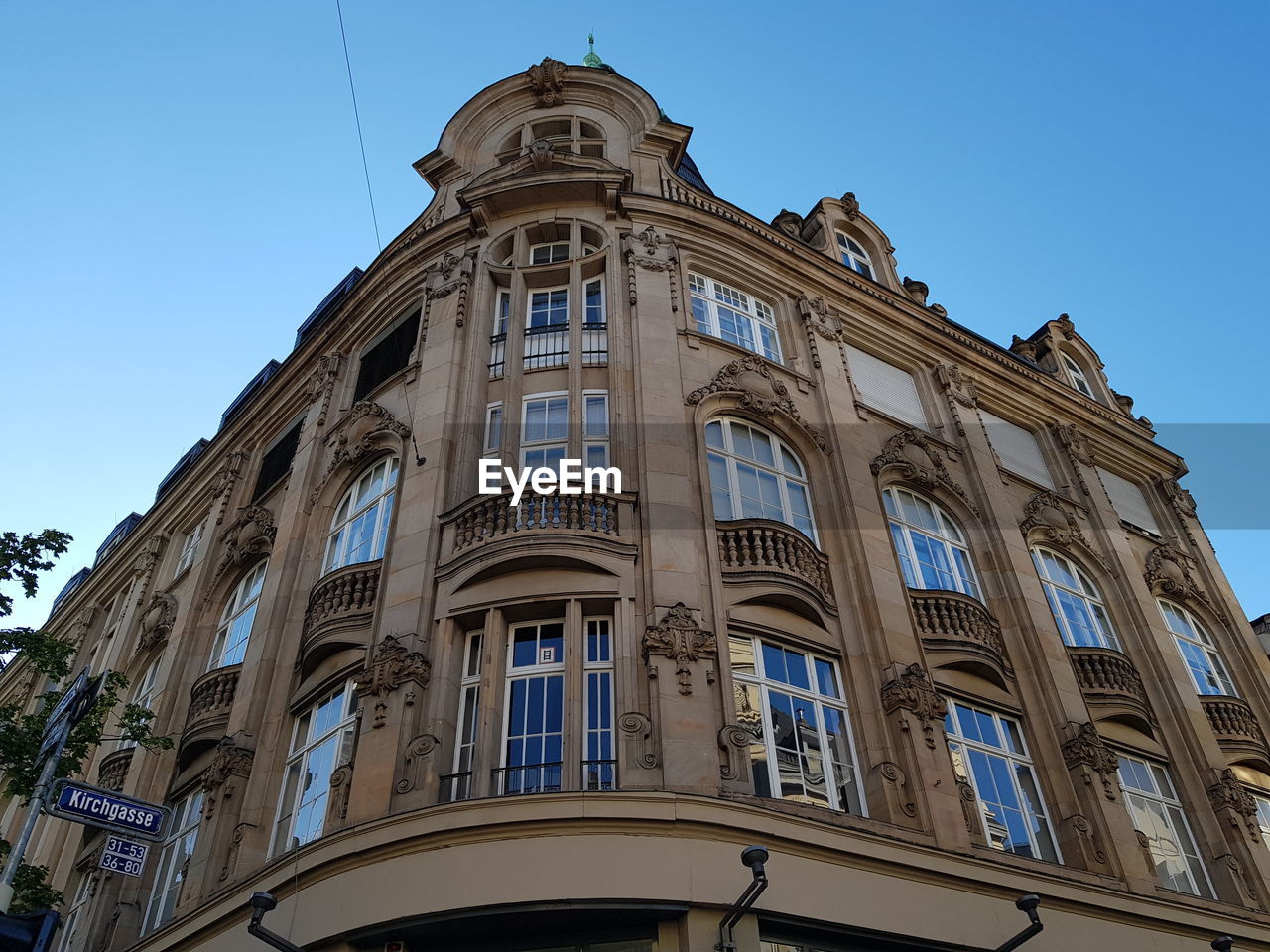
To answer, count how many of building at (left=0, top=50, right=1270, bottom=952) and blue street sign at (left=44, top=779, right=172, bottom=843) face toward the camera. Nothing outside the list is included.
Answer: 2

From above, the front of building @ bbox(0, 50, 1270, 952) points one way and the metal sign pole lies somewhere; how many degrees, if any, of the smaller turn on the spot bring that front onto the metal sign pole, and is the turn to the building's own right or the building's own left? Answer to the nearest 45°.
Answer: approximately 45° to the building's own right

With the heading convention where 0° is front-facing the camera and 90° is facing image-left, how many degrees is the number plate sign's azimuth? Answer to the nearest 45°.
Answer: approximately 0°

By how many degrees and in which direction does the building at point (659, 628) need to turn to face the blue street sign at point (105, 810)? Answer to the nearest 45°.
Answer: approximately 45° to its right

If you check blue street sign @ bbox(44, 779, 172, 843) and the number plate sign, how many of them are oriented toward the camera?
2

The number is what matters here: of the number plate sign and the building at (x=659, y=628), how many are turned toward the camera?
2

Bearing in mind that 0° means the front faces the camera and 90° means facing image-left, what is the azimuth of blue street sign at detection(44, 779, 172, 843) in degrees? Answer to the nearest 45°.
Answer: approximately 0°
